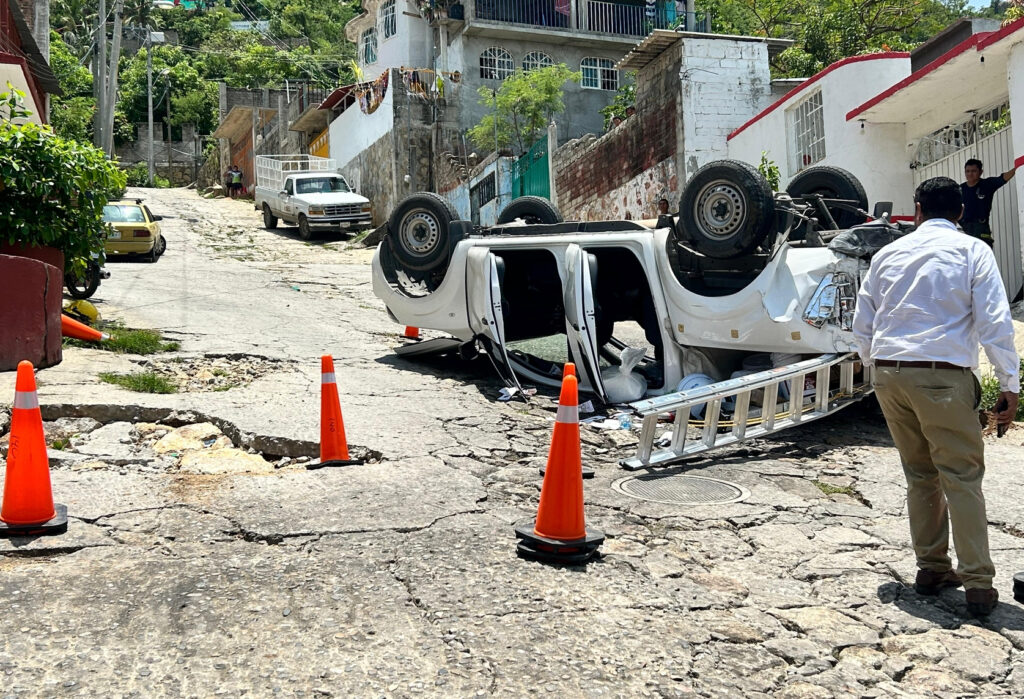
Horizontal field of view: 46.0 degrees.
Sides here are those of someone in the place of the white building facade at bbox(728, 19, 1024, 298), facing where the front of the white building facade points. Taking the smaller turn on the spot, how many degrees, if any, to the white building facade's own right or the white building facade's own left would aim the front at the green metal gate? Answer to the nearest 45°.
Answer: approximately 90° to the white building facade's own right

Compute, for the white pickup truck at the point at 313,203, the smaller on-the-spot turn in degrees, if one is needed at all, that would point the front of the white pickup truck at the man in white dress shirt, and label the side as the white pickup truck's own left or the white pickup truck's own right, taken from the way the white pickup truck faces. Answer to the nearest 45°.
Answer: approximately 45° to the white pickup truck's own right

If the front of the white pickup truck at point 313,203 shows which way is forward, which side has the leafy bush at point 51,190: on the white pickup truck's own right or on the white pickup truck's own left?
on the white pickup truck's own right

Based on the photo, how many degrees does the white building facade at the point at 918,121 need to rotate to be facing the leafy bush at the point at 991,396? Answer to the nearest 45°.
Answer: approximately 45° to its left

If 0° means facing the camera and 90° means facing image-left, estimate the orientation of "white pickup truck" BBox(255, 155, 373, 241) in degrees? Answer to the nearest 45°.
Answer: approximately 315°

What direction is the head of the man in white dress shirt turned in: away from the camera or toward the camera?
away from the camera

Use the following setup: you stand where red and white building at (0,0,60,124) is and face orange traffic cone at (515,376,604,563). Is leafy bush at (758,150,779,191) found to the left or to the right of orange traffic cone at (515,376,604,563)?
left

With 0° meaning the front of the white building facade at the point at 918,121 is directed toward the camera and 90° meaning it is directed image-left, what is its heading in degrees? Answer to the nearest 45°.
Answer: approximately 45°

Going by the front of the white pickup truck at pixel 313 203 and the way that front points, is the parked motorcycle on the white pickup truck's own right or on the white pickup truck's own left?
on the white pickup truck's own right

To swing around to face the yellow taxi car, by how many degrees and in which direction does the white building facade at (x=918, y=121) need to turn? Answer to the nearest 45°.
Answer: approximately 45° to its right
